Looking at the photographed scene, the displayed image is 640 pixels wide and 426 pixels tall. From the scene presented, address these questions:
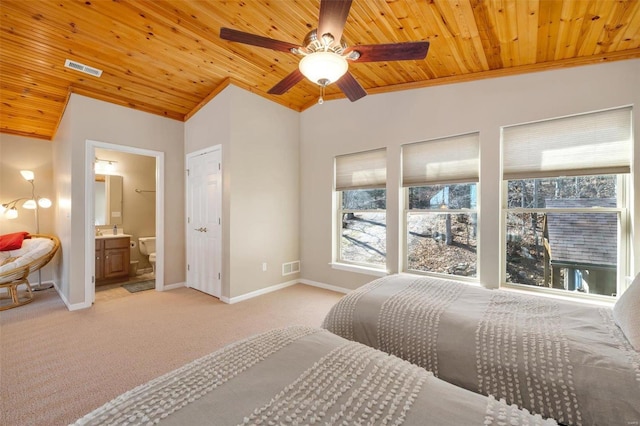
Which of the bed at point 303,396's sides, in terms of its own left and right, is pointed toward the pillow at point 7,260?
front

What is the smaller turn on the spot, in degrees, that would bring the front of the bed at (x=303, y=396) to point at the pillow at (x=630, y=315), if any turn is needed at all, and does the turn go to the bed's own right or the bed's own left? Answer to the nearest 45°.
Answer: approximately 135° to the bed's own right

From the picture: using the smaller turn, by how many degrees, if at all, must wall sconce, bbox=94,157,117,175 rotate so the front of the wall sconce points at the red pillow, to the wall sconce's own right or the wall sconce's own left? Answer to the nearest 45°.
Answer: approximately 90° to the wall sconce's own right

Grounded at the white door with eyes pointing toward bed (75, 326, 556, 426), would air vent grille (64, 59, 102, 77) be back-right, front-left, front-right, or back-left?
front-right

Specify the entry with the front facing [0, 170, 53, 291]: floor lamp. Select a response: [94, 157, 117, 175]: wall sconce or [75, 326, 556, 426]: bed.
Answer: the bed

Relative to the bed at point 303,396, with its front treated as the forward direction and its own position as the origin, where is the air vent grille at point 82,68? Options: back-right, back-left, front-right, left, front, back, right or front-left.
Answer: front

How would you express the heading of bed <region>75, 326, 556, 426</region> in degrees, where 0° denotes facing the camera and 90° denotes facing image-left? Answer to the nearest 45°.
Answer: approximately 135°

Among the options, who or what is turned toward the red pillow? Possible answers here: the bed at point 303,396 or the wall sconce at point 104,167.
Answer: the bed

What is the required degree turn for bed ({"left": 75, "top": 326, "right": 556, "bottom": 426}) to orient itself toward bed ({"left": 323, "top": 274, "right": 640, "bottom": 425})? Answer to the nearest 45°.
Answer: approximately 90° to its right

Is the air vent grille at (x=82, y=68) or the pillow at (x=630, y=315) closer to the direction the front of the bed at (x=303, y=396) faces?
the air vent grille

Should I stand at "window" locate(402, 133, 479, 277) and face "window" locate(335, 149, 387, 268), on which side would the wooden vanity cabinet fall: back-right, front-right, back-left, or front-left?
front-left

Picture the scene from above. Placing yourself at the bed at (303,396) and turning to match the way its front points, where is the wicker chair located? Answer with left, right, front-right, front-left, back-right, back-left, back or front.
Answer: front

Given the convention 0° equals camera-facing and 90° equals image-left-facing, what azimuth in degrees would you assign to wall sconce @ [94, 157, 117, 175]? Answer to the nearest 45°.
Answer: approximately 315°
